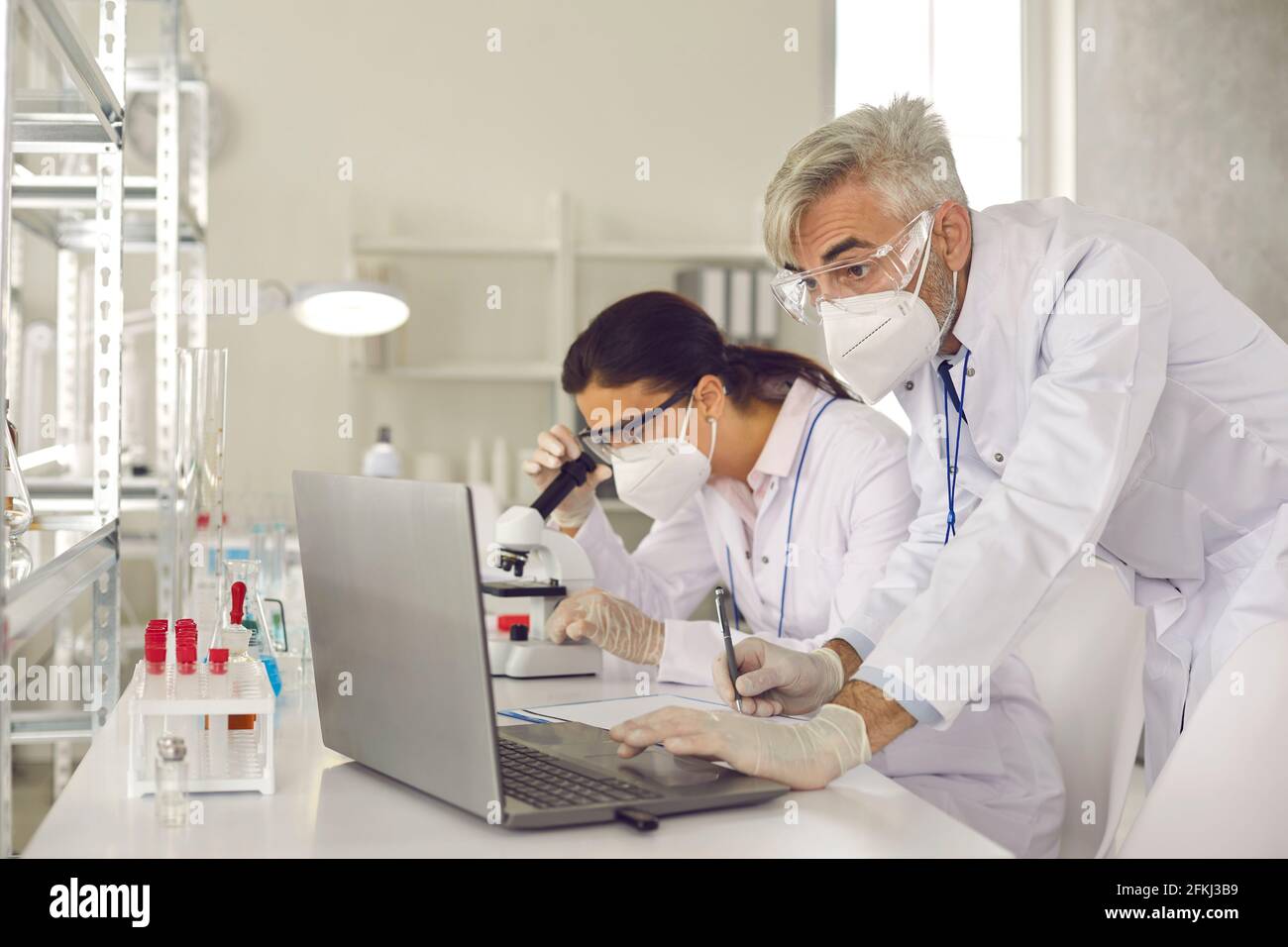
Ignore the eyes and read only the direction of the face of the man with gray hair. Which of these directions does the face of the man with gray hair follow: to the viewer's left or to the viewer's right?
to the viewer's left

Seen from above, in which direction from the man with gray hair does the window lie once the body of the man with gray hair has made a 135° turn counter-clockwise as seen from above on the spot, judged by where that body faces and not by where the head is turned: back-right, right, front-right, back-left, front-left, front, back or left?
left

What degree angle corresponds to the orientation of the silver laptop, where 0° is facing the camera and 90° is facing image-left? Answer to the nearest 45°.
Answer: approximately 225°

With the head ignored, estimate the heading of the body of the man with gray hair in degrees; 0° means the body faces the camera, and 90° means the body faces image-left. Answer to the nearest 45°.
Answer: approximately 45°

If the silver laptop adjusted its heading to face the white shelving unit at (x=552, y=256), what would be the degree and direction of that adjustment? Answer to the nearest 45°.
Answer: approximately 45° to its left

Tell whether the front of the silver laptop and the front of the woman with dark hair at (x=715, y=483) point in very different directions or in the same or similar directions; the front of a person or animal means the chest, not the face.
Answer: very different directions

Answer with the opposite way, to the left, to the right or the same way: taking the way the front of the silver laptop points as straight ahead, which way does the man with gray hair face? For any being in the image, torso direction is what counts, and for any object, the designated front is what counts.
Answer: the opposite way

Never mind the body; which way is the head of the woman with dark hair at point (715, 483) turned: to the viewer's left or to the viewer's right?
to the viewer's left

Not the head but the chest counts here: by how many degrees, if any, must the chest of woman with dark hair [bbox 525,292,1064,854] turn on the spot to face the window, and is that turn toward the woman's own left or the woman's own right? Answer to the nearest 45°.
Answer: approximately 135° to the woman's own right
